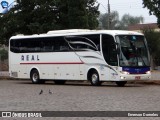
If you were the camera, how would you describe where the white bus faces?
facing the viewer and to the right of the viewer

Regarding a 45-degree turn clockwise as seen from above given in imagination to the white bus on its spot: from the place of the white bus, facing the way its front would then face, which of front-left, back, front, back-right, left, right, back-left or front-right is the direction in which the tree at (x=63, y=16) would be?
back

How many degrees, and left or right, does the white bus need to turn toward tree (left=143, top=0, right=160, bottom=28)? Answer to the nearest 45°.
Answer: approximately 45° to its left
